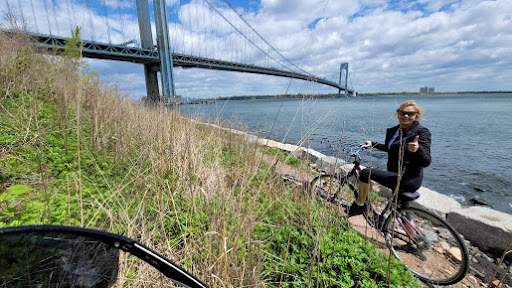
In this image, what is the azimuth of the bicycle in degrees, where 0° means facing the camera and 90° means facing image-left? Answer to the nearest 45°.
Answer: approximately 135°

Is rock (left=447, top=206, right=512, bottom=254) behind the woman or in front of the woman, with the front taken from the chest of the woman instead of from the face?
behind

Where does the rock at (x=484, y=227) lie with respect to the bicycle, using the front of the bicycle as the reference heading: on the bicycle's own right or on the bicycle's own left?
on the bicycle's own right

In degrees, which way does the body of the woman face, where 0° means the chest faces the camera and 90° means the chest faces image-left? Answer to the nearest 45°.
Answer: approximately 45°

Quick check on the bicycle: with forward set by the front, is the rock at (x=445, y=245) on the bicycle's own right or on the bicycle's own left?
on the bicycle's own right
